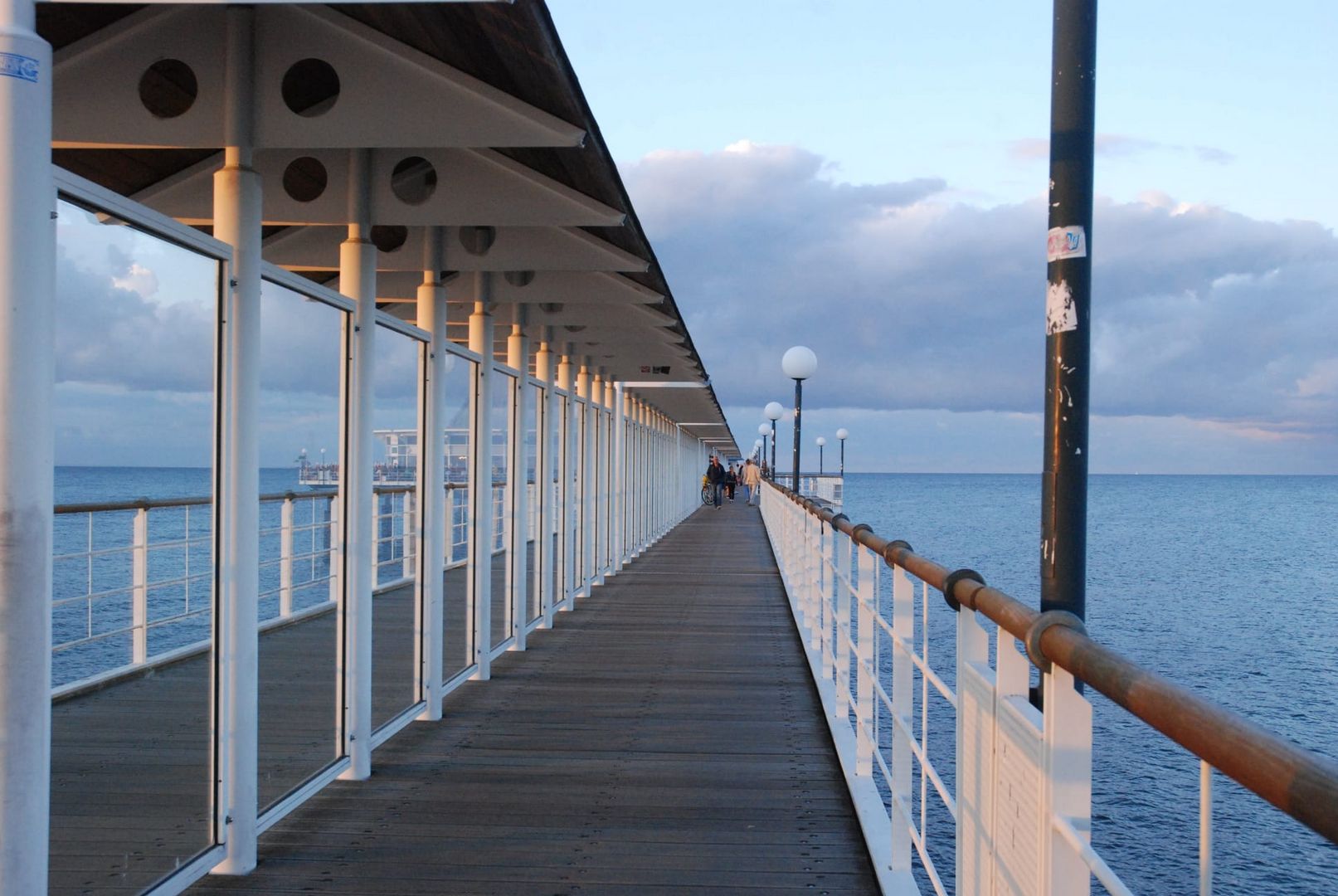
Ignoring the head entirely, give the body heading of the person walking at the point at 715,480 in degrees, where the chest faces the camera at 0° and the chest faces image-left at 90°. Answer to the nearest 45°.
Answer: approximately 0°
